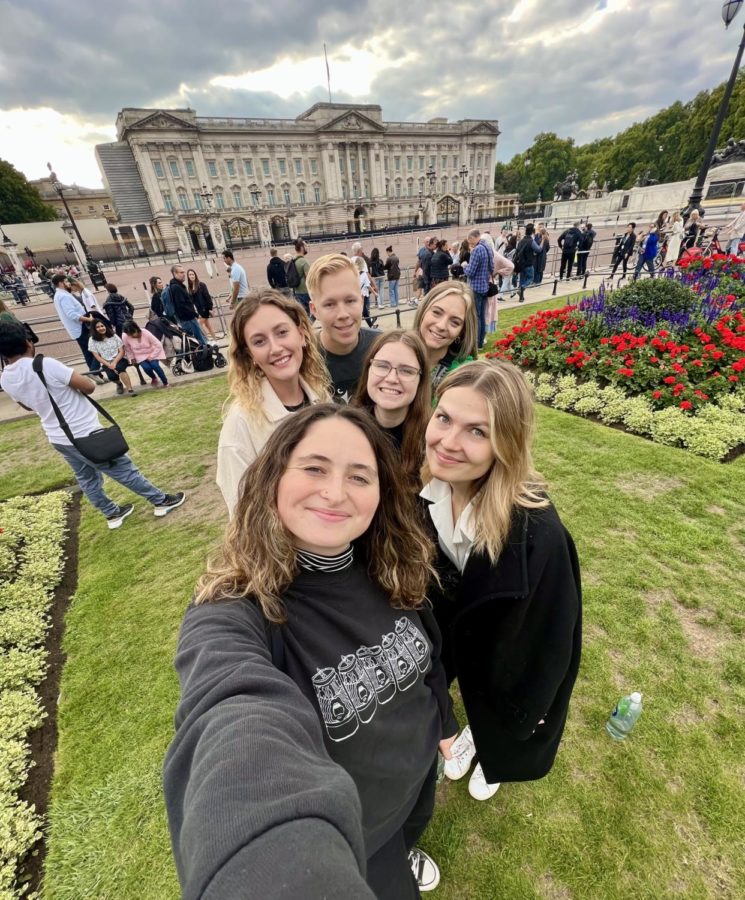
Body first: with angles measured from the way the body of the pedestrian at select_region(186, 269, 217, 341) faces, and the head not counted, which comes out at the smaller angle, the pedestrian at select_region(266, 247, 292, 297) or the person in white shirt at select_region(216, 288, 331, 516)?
the person in white shirt

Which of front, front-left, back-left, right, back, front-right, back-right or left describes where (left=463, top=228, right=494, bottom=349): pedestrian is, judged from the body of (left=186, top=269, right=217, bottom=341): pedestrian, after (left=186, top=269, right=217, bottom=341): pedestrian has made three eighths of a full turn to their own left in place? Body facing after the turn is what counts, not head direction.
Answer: front-right

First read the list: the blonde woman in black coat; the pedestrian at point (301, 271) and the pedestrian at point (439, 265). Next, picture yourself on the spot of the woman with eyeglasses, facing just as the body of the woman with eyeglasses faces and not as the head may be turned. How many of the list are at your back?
2

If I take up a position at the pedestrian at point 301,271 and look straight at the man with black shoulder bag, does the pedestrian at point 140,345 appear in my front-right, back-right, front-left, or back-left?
front-right

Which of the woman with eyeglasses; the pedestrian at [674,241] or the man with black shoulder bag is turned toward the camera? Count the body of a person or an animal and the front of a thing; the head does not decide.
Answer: the woman with eyeglasses

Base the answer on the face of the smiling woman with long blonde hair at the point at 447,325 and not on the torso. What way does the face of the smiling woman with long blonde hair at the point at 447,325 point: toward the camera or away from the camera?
toward the camera

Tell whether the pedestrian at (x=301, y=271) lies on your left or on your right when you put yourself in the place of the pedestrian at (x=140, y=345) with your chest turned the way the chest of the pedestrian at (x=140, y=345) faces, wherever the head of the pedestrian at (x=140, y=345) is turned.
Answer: on your left

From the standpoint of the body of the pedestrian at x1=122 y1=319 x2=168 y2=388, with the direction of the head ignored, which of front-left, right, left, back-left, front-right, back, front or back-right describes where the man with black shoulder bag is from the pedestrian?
front

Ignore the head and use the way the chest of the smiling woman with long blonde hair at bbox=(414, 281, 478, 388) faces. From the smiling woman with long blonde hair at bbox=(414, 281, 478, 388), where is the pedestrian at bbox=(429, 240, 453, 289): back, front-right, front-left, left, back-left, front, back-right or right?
back-right

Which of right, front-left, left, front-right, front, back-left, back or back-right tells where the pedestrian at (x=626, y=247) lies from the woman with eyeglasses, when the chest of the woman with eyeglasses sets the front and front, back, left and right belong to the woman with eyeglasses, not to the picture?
back-left

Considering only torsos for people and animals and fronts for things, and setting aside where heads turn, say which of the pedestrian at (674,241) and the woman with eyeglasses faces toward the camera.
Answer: the woman with eyeglasses

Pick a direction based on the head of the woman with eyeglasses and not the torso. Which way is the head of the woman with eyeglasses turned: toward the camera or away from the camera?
toward the camera

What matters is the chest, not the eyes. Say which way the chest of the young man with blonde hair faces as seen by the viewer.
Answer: toward the camera

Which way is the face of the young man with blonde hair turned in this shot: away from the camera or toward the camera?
toward the camera
